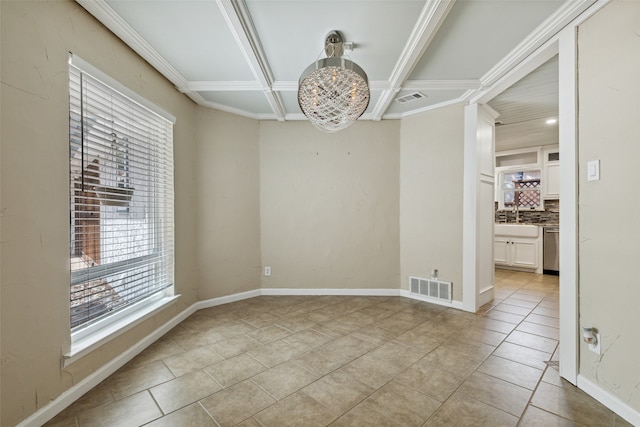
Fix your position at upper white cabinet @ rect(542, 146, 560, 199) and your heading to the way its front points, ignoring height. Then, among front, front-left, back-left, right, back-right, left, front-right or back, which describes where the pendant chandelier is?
front

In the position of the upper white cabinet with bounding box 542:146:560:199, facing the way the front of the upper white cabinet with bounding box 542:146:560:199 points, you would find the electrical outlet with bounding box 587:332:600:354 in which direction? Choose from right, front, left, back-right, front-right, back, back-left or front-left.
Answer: front

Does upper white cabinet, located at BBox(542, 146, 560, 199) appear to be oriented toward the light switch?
yes

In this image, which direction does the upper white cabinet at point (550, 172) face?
toward the camera

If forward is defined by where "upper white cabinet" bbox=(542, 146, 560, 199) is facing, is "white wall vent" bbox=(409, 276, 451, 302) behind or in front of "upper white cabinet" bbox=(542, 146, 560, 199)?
in front

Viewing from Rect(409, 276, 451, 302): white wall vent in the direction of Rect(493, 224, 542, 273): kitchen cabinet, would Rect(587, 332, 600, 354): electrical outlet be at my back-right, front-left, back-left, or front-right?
back-right

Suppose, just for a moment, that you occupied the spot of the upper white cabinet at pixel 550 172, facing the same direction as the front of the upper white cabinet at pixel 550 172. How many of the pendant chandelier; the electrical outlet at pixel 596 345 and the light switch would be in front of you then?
3
